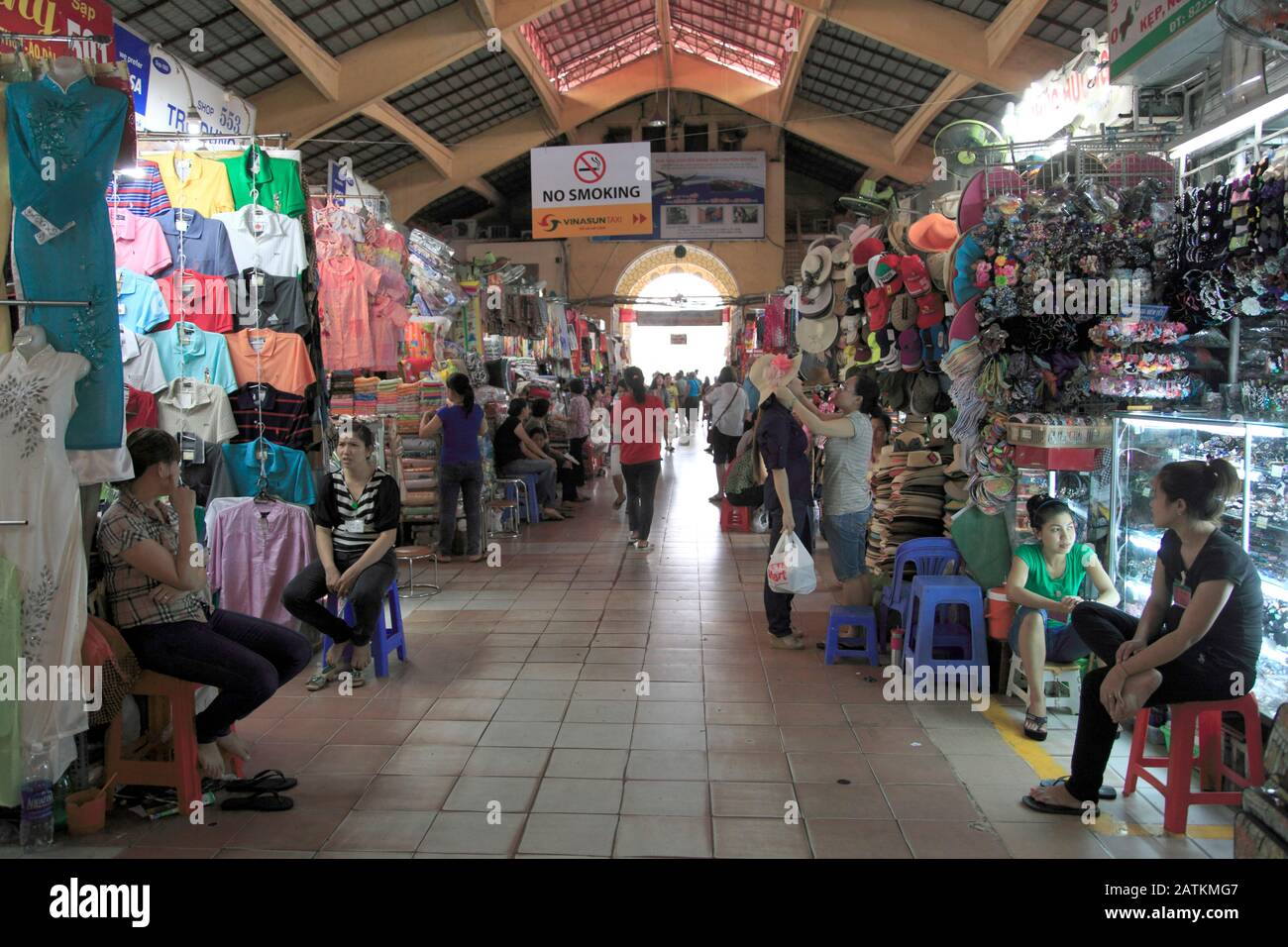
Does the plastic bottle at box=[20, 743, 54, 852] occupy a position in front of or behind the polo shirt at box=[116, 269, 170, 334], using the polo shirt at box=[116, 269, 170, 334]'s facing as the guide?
in front

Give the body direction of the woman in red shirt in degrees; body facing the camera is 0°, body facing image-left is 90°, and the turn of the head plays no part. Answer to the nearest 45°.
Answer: approximately 180°

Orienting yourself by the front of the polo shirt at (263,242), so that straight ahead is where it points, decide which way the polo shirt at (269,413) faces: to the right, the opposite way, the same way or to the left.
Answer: the same way

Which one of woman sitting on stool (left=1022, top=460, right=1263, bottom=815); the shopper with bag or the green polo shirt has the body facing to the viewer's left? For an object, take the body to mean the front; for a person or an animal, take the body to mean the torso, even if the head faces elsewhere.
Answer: the woman sitting on stool

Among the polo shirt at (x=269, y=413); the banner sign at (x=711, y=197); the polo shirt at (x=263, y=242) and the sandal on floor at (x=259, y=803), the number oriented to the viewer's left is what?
0

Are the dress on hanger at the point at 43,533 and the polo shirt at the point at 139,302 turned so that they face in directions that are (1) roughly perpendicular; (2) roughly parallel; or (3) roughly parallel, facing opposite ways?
roughly parallel

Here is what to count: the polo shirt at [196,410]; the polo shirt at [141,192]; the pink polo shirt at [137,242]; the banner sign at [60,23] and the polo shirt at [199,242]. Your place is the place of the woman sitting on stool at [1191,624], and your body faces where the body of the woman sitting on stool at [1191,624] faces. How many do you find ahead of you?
5

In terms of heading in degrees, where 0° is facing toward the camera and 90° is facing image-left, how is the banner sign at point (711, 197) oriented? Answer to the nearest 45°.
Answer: approximately 0°

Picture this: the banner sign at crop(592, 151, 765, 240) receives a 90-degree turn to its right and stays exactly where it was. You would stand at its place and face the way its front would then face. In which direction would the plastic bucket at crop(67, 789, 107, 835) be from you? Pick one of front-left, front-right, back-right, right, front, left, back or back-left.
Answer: left

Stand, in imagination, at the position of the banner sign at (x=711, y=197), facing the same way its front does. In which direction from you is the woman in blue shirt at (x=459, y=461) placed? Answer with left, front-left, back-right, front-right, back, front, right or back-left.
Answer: front

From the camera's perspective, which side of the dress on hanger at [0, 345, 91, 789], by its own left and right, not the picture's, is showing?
front

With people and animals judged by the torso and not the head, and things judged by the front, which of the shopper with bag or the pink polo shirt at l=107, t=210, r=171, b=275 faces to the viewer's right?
the shopper with bag

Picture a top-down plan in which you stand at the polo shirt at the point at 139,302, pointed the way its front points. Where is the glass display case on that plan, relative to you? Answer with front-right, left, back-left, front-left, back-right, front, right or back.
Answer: front-left

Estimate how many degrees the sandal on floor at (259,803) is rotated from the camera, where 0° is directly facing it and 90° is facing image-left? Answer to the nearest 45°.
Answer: approximately 270°

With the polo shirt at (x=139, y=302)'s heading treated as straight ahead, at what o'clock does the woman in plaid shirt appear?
The woman in plaid shirt is roughly at 12 o'clock from the polo shirt.

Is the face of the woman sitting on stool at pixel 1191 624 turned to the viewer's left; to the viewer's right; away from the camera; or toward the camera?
to the viewer's left
